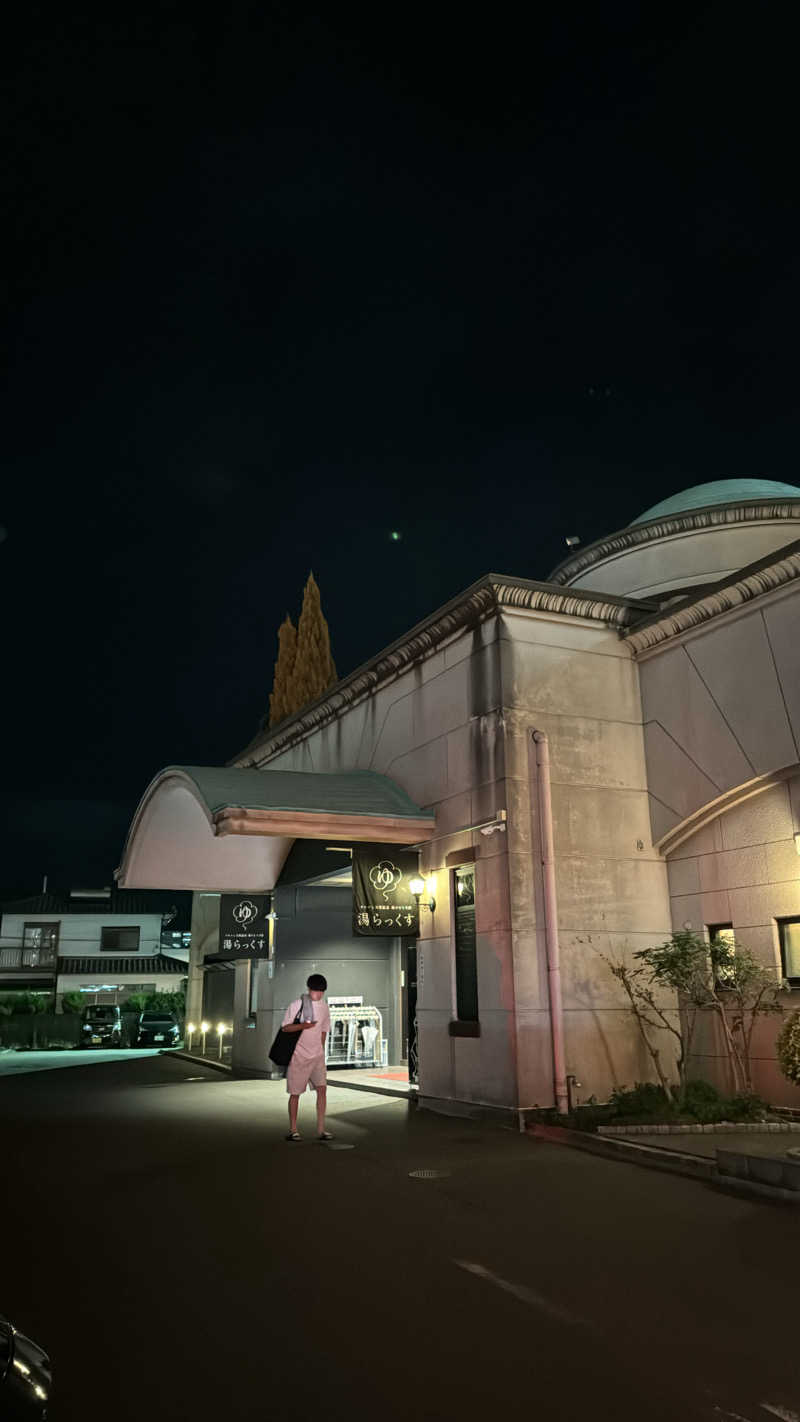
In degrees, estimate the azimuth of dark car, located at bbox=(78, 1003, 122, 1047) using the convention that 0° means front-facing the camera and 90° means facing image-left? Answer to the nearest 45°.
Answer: approximately 0°

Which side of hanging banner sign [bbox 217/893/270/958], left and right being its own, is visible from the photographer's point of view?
front

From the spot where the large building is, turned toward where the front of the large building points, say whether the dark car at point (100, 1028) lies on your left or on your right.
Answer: on your right

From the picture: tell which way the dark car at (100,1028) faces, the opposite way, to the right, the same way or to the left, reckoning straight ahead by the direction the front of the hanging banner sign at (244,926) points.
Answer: the same way

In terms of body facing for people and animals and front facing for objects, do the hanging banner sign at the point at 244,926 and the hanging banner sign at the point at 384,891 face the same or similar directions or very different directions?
same or similar directions

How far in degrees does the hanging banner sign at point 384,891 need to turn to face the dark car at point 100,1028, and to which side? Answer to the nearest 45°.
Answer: approximately 135° to its right

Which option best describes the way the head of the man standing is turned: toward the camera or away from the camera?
toward the camera

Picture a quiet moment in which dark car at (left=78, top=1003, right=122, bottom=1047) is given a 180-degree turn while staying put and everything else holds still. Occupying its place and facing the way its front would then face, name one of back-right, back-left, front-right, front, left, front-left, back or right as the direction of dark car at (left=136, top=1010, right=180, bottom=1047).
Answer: back-right

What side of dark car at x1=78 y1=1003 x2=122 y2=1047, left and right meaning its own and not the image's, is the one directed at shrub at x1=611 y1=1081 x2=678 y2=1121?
front

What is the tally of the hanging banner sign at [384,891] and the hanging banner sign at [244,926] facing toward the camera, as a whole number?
2

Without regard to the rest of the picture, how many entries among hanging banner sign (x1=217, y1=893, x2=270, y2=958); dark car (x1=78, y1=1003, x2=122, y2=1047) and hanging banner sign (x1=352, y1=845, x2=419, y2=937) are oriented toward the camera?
3

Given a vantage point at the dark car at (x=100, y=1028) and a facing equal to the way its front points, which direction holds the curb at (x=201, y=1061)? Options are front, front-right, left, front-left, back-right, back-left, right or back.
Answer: front

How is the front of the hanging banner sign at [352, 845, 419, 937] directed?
toward the camera
